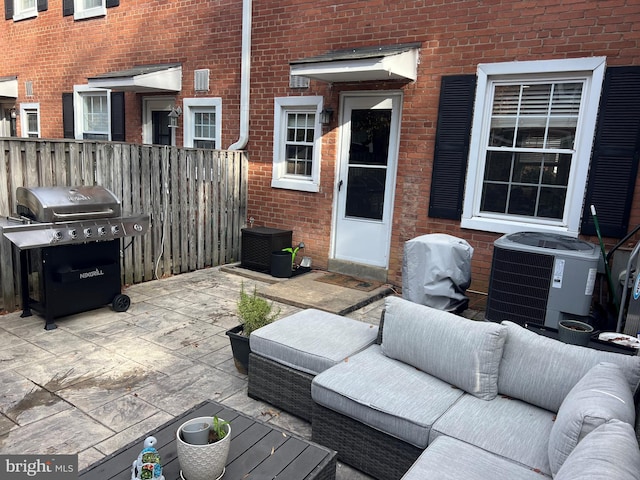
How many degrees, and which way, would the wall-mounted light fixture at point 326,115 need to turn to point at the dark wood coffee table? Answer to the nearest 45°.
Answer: approximately 45° to its left

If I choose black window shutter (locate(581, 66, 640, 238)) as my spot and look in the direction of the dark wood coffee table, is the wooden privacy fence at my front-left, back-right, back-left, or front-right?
front-right

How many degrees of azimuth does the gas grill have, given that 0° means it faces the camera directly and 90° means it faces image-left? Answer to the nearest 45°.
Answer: approximately 315°

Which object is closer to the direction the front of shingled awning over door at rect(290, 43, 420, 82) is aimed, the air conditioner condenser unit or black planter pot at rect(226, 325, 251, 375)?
the black planter pot

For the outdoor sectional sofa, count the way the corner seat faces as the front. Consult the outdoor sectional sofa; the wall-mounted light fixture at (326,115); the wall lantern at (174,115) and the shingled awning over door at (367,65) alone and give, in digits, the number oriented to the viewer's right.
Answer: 0

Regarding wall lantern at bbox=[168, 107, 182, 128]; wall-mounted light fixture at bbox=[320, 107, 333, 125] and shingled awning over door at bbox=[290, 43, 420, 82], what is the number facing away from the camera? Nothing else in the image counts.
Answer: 0

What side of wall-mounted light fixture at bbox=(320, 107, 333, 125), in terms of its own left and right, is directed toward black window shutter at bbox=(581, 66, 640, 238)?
left

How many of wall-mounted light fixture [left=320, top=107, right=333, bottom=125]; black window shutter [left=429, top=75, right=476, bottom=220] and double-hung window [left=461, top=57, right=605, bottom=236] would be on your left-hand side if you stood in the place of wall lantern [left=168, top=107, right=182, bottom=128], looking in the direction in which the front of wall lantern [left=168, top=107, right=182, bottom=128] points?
3

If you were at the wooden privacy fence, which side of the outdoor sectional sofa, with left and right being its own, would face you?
right

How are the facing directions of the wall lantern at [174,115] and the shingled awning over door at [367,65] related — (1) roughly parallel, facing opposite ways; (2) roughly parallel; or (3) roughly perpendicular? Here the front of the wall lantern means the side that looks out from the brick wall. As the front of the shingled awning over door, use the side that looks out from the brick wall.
roughly parallel

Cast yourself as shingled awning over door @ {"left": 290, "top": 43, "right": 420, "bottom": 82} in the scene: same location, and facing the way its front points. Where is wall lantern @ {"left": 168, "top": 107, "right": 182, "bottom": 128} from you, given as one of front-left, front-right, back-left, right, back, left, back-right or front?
right

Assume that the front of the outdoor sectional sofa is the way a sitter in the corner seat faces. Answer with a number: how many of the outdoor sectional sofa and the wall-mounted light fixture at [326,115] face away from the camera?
0

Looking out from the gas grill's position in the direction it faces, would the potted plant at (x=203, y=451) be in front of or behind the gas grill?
in front

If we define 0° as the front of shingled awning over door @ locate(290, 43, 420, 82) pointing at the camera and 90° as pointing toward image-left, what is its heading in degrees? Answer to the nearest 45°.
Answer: approximately 45°
